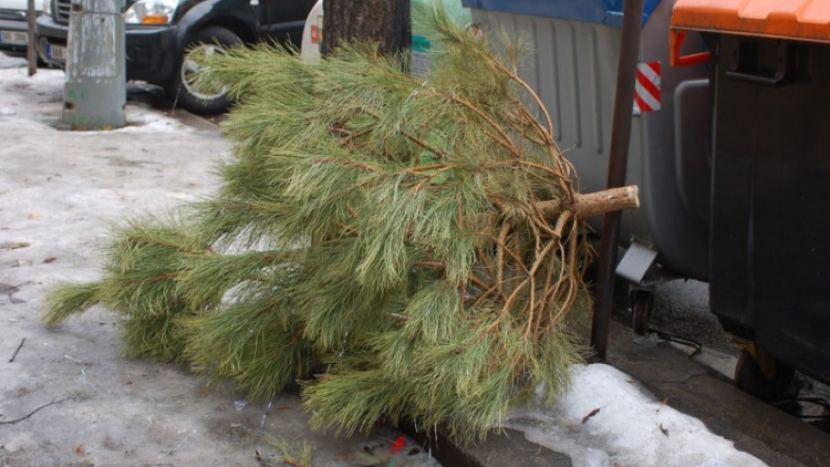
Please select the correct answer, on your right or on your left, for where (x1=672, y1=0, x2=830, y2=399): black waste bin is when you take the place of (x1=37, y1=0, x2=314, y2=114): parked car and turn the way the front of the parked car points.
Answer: on your left

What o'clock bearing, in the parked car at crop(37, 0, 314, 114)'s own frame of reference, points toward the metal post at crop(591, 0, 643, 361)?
The metal post is roughly at 10 o'clock from the parked car.

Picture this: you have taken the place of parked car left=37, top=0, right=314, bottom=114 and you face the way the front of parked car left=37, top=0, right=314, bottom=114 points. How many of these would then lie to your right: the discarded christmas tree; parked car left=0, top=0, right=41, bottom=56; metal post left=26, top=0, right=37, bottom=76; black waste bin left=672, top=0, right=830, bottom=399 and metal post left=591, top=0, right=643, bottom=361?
2

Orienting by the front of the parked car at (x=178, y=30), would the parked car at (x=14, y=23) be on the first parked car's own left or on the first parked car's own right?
on the first parked car's own right

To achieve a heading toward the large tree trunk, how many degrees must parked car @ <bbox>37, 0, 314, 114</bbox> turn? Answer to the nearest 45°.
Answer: approximately 45° to its left

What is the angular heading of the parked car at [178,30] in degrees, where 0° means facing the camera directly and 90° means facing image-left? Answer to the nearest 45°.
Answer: approximately 45°
